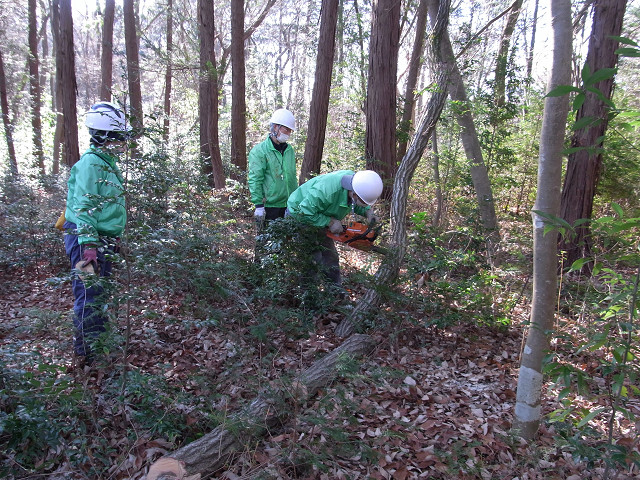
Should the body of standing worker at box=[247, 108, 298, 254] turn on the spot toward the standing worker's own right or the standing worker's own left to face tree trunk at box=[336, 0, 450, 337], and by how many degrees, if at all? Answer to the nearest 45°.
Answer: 0° — they already face it

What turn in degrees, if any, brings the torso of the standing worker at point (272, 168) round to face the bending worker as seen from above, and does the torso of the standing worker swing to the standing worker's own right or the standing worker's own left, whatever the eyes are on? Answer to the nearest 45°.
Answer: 0° — they already face them

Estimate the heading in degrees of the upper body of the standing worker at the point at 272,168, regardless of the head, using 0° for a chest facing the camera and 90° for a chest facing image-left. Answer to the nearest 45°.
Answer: approximately 315°

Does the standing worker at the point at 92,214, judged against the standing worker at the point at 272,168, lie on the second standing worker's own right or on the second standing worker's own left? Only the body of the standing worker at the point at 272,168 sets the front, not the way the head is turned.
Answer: on the second standing worker's own right

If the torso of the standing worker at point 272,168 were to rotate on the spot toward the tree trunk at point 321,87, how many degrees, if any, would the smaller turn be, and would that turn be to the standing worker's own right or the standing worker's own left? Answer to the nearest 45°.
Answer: approximately 135° to the standing worker's own left

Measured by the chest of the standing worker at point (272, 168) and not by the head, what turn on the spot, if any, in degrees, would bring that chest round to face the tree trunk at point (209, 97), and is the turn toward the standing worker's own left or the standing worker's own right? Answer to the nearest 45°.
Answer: approximately 135° to the standing worker's own left
